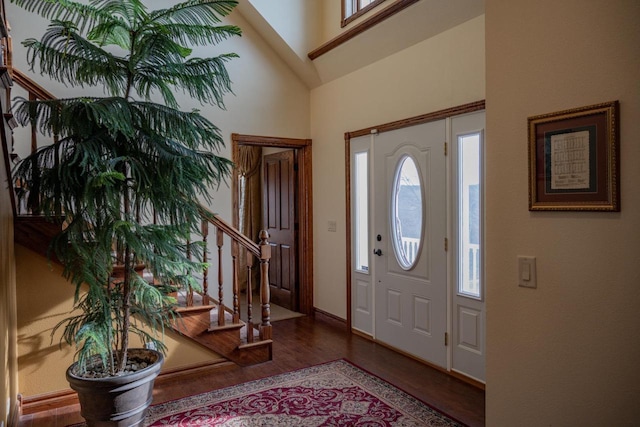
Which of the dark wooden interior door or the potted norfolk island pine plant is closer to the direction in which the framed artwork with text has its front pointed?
the potted norfolk island pine plant

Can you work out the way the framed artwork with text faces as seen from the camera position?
facing the viewer and to the left of the viewer

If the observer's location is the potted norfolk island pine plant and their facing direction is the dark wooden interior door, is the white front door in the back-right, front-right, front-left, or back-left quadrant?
front-right

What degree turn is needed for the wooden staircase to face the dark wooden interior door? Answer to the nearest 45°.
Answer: approximately 90° to its left

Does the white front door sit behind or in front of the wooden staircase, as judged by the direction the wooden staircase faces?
in front

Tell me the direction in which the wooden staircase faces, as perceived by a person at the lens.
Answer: facing the viewer and to the right of the viewer

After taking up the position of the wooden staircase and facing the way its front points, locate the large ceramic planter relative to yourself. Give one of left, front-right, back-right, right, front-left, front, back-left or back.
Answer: right

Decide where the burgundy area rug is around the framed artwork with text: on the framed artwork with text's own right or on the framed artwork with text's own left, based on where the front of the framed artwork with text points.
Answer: on the framed artwork with text's own right

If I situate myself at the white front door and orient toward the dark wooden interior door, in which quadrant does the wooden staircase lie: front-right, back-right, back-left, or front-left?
front-left

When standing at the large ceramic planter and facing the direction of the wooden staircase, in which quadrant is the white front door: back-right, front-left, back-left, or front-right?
front-right

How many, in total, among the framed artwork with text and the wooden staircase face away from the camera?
0

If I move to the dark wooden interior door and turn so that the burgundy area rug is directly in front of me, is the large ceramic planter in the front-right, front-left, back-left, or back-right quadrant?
front-right

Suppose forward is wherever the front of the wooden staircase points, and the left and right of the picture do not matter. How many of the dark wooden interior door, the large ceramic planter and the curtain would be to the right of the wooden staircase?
1

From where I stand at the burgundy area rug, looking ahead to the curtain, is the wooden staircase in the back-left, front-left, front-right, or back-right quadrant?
front-left

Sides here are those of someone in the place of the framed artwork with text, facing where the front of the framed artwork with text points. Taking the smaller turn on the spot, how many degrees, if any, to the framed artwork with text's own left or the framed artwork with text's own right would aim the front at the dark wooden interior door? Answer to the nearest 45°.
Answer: approximately 90° to the framed artwork with text's own right

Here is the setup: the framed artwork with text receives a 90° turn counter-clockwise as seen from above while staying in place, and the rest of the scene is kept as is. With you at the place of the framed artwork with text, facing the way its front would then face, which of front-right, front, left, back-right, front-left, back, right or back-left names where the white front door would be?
back
